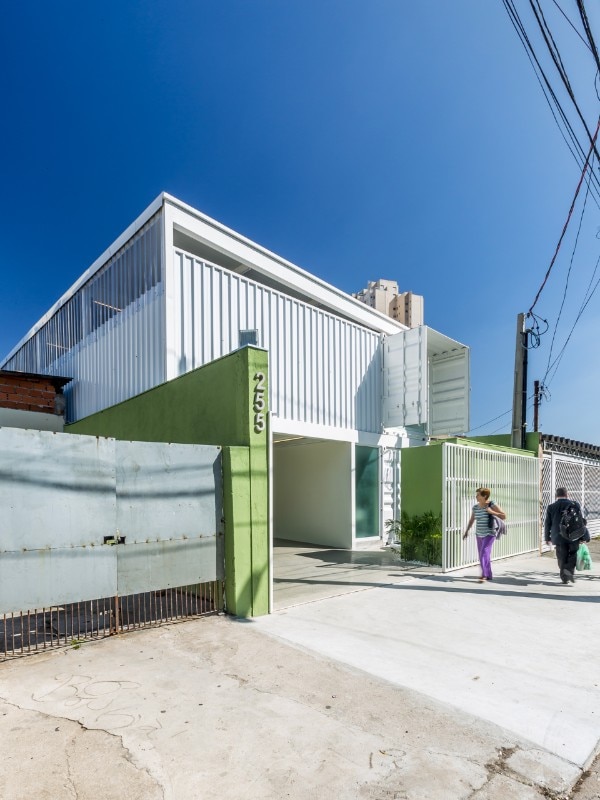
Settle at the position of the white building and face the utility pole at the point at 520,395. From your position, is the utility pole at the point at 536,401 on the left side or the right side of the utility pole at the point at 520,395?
left

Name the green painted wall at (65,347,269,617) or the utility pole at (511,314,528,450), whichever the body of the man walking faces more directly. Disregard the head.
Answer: the utility pole

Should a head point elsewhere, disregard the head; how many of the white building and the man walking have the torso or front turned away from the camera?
1

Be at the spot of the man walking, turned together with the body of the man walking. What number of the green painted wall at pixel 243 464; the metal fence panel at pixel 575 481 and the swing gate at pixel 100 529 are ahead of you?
1

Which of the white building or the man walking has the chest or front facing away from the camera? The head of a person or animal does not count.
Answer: the man walking

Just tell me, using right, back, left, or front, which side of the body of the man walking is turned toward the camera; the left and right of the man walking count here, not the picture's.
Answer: back
